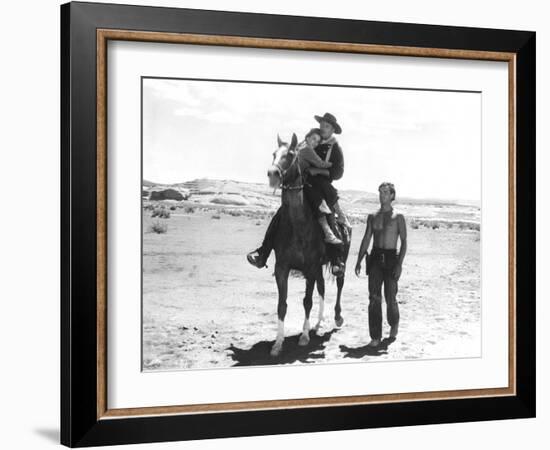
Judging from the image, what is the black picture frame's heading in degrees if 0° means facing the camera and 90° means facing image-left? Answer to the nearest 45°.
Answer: approximately 315°
